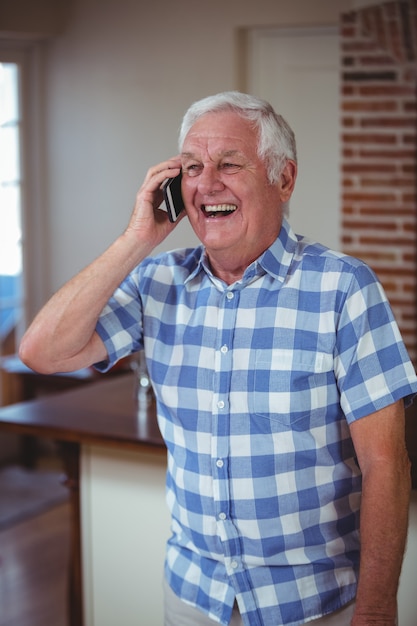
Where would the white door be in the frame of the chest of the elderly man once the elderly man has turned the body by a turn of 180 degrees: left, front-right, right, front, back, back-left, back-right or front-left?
front-left

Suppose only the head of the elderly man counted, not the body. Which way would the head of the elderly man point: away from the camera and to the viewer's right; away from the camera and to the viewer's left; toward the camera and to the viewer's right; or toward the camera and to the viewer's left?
toward the camera and to the viewer's left

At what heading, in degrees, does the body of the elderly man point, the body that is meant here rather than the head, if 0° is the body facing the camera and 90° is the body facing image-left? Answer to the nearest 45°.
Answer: approximately 45°

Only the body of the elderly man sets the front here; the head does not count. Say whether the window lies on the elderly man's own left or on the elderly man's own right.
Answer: on the elderly man's own right
